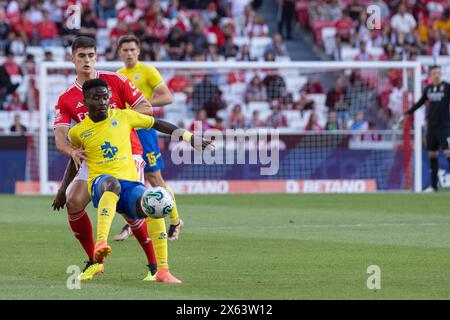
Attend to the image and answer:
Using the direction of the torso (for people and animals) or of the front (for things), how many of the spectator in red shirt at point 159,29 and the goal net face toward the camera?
2

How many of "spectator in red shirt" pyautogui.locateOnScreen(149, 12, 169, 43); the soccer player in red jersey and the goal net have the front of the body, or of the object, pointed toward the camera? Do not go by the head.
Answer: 3

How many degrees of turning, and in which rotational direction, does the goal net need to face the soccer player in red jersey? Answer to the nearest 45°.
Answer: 0° — it already faces them

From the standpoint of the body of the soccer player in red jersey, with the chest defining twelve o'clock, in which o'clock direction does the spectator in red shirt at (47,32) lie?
The spectator in red shirt is roughly at 6 o'clock from the soccer player in red jersey.

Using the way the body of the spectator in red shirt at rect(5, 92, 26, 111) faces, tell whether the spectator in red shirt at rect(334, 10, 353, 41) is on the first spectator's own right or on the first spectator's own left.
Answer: on the first spectator's own left

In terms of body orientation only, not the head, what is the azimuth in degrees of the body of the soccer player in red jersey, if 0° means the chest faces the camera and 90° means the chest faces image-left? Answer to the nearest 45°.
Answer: approximately 0°

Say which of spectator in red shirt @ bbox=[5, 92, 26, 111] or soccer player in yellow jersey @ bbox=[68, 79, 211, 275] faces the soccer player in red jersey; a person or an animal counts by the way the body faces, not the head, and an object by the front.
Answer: the spectator in red shirt
